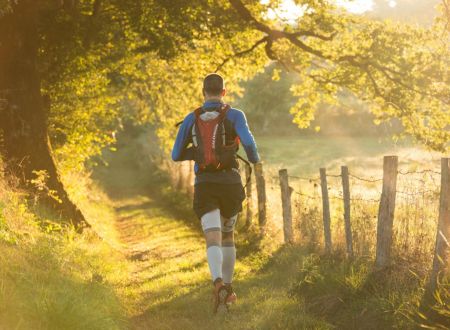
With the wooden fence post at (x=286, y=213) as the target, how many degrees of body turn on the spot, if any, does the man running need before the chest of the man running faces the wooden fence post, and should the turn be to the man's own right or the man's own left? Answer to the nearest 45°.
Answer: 0° — they already face it

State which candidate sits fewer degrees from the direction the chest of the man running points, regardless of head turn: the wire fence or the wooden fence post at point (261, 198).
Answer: the wooden fence post

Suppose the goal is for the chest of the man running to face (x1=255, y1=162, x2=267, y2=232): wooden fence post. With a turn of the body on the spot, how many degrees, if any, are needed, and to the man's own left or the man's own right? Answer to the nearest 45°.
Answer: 0° — they already face it

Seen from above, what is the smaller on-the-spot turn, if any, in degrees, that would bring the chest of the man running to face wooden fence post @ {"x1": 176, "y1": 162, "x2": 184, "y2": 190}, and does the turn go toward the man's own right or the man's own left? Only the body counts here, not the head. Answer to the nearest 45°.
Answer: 0° — they already face it

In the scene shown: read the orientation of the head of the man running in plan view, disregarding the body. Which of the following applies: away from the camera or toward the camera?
away from the camera

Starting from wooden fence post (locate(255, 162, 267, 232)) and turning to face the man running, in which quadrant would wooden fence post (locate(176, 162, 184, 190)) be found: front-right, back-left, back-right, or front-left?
back-right

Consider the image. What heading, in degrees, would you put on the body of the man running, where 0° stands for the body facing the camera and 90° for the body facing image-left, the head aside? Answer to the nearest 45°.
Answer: approximately 180°

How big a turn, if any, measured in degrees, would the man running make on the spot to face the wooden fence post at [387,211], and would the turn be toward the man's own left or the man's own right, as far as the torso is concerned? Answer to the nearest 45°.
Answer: approximately 90° to the man's own right
